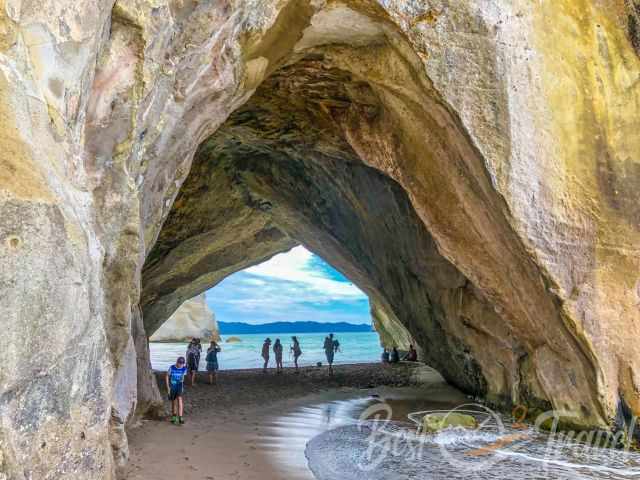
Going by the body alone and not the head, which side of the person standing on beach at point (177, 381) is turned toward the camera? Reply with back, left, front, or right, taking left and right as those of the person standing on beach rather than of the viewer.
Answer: front

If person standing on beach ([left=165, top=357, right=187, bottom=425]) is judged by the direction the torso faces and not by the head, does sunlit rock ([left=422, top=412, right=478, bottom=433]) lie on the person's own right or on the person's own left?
on the person's own left
